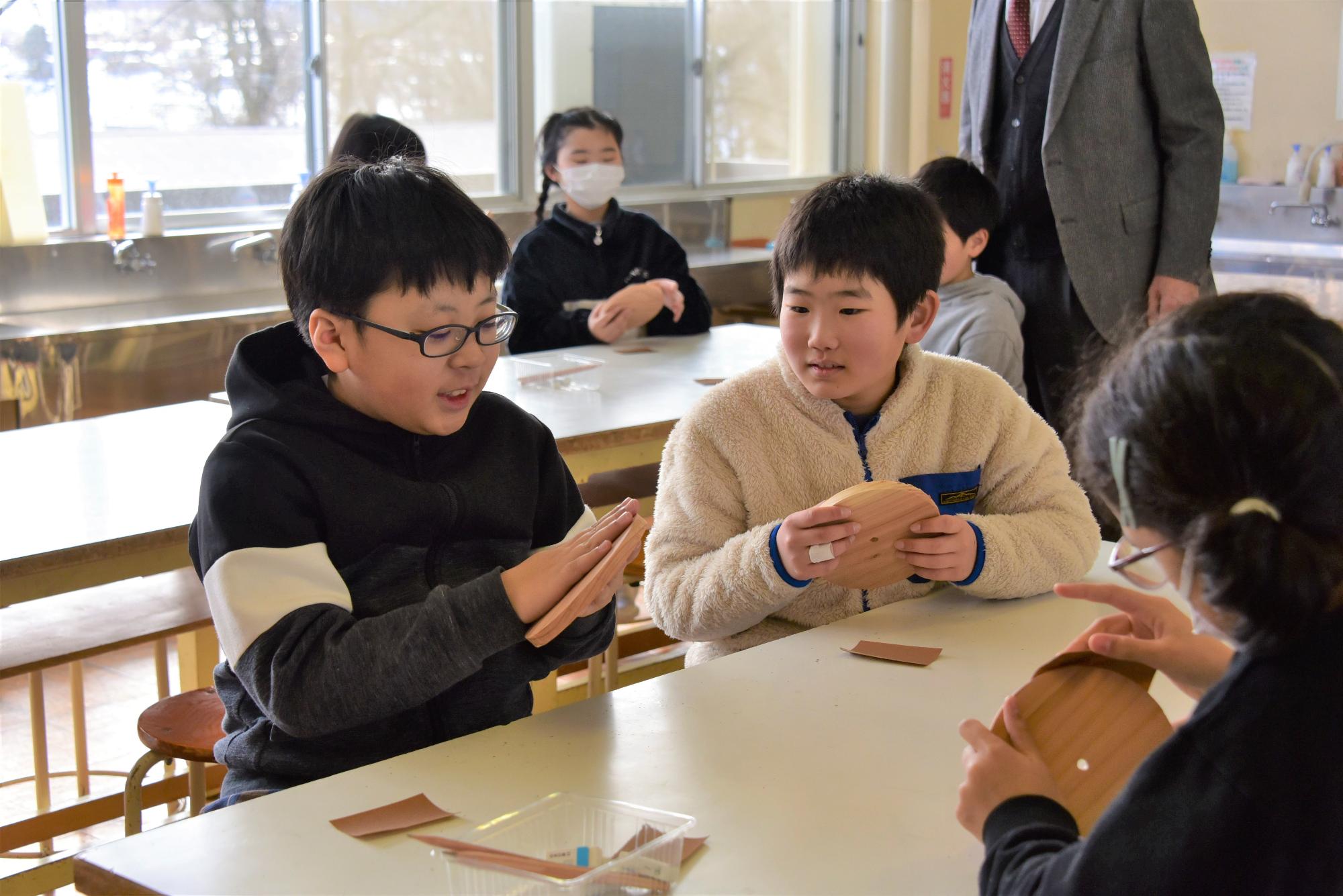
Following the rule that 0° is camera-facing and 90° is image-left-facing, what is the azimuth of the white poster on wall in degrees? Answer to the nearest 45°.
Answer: approximately 0°

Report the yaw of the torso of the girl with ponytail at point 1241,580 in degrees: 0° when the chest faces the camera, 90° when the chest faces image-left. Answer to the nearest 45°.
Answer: approximately 135°

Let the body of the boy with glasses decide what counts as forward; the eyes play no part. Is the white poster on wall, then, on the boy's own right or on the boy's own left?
on the boy's own left

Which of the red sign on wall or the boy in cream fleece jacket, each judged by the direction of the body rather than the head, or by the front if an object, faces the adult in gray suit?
the red sign on wall

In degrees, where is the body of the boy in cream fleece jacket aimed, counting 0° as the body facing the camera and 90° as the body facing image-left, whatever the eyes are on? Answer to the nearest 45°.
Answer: approximately 0°

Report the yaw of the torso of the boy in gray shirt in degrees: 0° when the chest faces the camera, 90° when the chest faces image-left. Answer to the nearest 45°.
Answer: approximately 90°

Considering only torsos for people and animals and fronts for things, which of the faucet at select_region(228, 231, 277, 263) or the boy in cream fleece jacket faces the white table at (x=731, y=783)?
the boy in cream fleece jacket

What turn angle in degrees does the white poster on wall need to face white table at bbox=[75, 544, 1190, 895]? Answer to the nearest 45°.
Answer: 0° — it already faces it

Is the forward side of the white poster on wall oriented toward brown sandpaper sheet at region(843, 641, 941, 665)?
yes

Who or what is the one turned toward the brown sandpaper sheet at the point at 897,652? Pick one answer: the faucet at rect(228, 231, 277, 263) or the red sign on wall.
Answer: the red sign on wall
